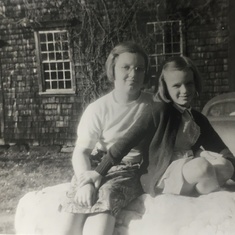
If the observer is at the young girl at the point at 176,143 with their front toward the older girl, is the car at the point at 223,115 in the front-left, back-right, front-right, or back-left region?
back-right

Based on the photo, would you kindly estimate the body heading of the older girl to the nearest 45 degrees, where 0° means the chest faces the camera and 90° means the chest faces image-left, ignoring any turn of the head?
approximately 0°
